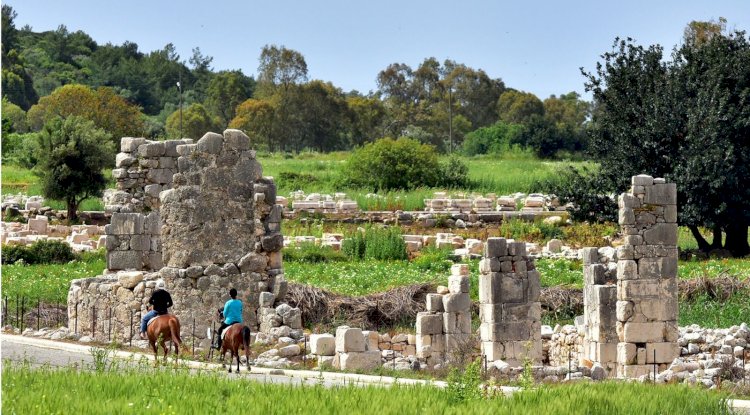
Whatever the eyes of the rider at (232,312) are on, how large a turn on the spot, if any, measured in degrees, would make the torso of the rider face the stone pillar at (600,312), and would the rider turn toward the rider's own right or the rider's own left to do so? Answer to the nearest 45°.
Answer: approximately 135° to the rider's own right

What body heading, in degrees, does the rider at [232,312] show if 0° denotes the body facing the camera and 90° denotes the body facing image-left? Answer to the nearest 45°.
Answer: approximately 135°

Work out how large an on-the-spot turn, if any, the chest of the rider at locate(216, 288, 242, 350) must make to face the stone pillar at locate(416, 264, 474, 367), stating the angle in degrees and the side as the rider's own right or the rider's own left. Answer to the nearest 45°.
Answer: approximately 90° to the rider's own right

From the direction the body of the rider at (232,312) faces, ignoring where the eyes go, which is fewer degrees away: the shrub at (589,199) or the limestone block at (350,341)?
the shrub

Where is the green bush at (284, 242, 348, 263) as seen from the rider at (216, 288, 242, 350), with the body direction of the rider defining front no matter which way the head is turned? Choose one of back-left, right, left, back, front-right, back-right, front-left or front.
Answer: front-right

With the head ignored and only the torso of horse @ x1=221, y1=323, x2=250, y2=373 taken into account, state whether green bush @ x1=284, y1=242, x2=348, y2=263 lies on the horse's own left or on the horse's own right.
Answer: on the horse's own right

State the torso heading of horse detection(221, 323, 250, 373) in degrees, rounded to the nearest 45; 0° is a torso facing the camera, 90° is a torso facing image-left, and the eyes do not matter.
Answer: approximately 135°

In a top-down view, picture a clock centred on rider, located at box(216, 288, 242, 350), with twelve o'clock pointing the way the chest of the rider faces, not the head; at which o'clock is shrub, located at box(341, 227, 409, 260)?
The shrub is roughly at 2 o'clock from the rider.

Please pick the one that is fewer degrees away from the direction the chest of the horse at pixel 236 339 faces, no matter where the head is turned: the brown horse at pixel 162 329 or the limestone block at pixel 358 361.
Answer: the brown horse

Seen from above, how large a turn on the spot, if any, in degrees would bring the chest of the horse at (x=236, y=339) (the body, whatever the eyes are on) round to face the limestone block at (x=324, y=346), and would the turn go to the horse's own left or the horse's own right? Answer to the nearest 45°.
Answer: approximately 90° to the horse's own right

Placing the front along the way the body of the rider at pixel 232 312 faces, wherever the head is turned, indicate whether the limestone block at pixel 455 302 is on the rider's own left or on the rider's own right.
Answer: on the rider's own right

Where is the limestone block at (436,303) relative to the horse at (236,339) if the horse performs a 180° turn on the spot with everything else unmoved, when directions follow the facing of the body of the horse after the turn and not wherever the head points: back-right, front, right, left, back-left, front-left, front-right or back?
left

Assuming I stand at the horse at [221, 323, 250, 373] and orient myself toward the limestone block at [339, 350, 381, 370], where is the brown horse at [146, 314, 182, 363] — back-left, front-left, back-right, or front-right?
back-left
